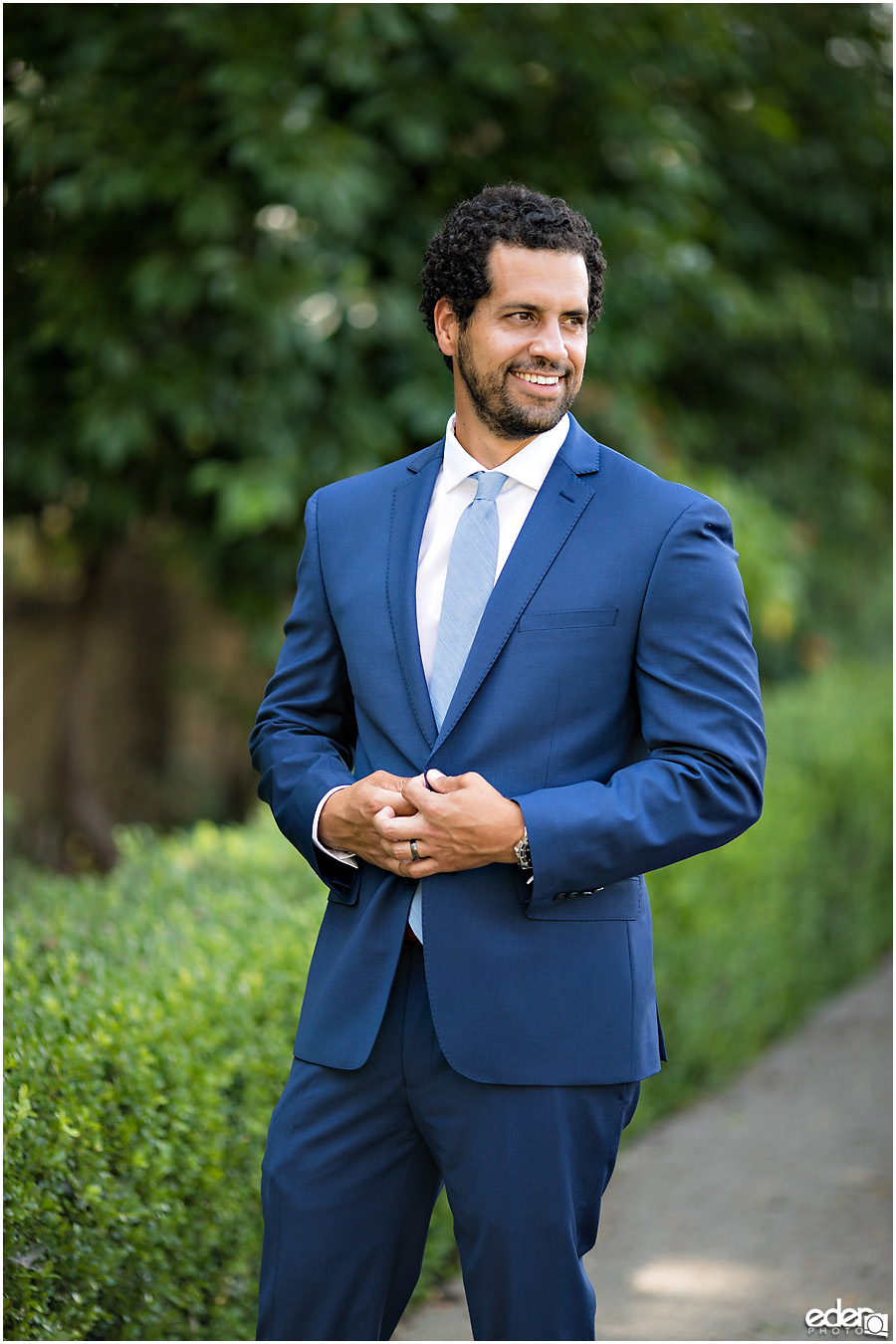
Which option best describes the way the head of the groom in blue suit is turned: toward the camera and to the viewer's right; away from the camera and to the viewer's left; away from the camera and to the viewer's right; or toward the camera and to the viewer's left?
toward the camera and to the viewer's right

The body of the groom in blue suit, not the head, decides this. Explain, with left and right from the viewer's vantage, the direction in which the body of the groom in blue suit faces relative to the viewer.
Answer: facing the viewer and to the left of the viewer
